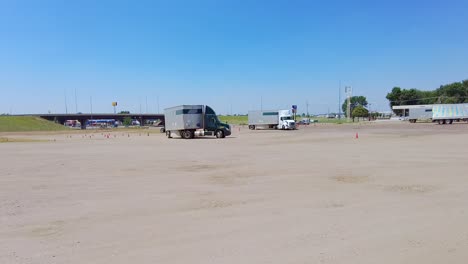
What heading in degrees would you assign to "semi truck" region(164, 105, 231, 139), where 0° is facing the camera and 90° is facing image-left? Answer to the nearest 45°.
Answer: approximately 270°
